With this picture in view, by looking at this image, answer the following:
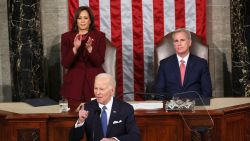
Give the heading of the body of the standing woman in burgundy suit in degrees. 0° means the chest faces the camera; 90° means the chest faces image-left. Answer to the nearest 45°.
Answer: approximately 0°

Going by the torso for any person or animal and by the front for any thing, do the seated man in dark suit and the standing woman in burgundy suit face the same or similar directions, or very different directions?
same or similar directions

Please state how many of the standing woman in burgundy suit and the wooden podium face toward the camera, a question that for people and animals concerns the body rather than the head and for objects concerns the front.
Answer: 2

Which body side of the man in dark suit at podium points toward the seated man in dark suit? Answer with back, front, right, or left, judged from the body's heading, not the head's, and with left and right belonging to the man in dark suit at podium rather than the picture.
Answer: back

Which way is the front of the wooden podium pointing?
toward the camera

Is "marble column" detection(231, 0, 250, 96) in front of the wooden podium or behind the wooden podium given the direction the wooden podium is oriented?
behind

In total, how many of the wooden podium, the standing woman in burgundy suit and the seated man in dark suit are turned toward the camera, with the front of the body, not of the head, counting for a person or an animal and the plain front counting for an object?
3

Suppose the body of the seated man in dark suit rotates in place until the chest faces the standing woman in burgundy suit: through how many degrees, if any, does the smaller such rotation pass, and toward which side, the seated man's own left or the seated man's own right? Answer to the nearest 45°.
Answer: approximately 90° to the seated man's own right

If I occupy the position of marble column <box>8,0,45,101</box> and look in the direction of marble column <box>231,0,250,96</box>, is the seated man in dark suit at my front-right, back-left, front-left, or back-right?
front-right

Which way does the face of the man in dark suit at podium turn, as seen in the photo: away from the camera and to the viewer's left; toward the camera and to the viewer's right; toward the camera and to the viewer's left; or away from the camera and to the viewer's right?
toward the camera and to the viewer's left

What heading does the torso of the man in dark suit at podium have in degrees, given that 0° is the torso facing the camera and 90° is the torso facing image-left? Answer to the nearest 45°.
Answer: approximately 45°

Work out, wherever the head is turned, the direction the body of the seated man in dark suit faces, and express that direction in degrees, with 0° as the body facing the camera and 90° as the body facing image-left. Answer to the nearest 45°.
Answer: approximately 0°
